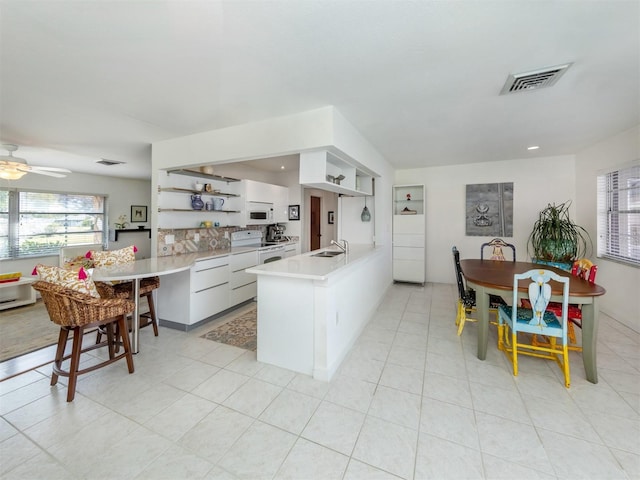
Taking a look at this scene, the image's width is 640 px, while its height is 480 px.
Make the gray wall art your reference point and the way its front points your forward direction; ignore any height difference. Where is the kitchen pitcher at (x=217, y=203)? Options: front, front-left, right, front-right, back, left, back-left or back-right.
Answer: front-right

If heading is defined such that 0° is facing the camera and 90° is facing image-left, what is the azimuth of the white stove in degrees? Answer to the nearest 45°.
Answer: approximately 315°

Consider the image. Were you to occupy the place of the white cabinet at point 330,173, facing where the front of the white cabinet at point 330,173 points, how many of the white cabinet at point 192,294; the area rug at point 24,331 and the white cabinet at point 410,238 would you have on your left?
1

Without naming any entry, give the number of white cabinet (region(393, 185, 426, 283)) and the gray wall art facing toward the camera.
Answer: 2

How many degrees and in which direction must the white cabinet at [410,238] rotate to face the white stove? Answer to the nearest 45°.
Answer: approximately 45° to its right

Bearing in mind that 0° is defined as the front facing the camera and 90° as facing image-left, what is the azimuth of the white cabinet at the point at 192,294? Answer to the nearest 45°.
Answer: approximately 315°

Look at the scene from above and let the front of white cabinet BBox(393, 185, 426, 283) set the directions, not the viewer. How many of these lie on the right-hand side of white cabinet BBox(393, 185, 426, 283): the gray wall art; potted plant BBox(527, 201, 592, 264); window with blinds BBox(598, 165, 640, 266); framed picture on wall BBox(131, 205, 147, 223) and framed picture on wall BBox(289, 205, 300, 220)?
2

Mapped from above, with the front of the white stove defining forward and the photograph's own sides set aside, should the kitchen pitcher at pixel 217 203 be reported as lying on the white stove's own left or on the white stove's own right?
on the white stove's own right

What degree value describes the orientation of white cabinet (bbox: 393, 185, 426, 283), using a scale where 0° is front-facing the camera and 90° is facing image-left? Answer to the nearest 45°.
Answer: approximately 0°

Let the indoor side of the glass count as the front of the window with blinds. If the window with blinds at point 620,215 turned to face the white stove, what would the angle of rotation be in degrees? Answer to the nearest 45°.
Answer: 0° — it already faces it

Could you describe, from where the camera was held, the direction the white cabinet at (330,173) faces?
facing the viewer and to the right of the viewer

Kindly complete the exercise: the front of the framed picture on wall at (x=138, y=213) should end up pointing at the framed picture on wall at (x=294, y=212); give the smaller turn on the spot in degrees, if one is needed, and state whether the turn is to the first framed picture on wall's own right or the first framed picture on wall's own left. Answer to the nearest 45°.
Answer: approximately 45° to the first framed picture on wall's own left

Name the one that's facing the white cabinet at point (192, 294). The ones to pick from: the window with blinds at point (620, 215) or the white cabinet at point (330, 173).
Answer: the window with blinds

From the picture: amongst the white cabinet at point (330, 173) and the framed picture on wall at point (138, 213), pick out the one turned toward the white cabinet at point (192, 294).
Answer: the framed picture on wall
